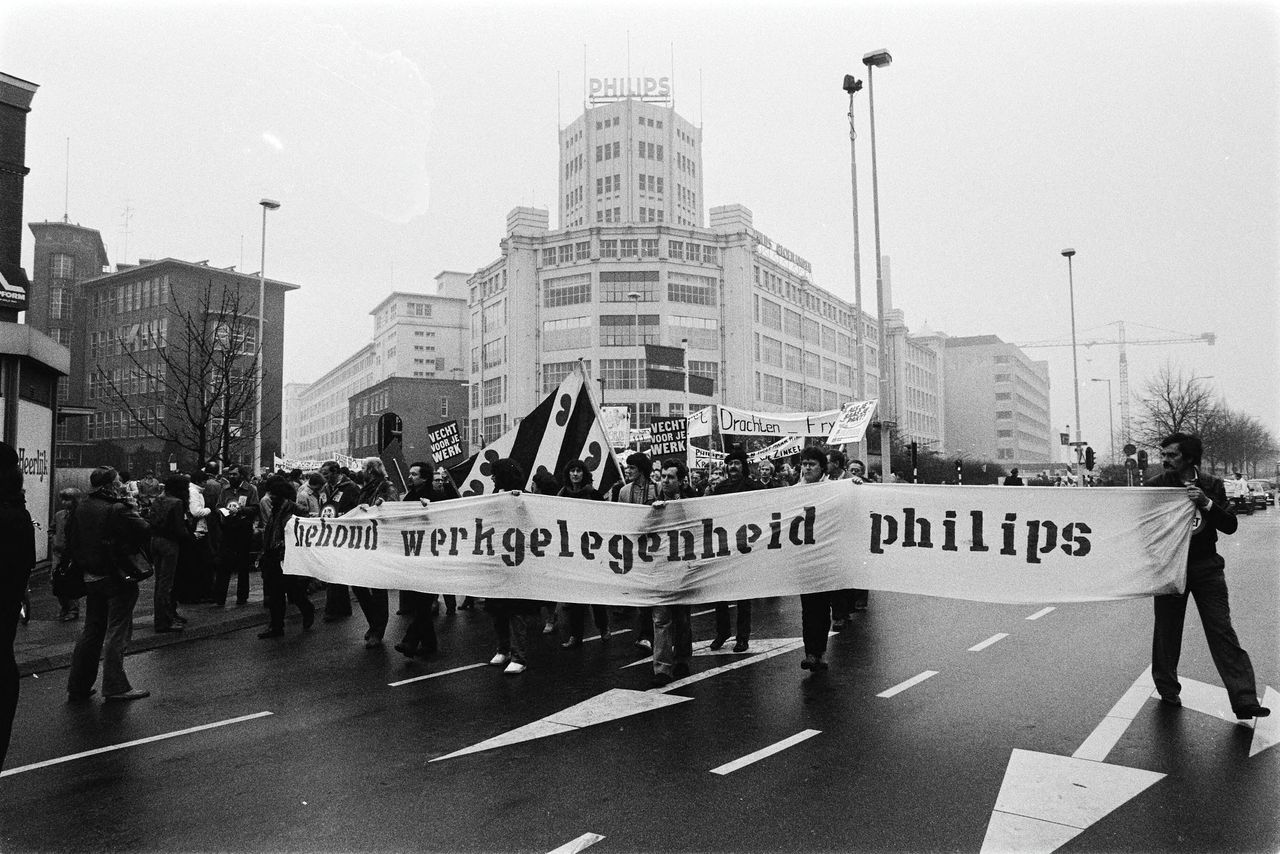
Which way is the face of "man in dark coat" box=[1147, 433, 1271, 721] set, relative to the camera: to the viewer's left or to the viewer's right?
to the viewer's left

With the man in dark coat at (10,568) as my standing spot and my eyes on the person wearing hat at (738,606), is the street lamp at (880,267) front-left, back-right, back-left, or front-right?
front-left

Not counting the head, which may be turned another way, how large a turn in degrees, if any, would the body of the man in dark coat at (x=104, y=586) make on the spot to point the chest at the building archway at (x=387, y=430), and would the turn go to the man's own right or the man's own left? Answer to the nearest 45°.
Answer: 0° — they already face it

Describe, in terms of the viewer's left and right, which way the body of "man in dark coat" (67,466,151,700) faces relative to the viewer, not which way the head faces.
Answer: facing away from the viewer and to the right of the viewer

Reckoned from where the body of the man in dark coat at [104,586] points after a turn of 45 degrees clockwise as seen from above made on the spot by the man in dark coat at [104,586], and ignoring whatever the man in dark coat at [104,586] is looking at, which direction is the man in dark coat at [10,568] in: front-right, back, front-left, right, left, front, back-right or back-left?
right

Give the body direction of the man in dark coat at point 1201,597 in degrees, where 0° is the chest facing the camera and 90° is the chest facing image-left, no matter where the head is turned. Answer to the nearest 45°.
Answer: approximately 45°

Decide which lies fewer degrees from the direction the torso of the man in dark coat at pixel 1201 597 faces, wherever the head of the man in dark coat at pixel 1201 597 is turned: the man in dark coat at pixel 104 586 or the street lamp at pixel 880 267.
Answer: the man in dark coat

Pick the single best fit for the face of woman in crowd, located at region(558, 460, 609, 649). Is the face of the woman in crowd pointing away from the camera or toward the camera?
toward the camera

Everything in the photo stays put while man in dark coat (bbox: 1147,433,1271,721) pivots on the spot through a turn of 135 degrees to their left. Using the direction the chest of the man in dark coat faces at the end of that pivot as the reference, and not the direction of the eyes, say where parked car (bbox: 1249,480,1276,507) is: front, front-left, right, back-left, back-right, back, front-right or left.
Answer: left

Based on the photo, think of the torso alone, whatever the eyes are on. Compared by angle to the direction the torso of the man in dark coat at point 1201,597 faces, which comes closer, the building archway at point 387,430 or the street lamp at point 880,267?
the building archway

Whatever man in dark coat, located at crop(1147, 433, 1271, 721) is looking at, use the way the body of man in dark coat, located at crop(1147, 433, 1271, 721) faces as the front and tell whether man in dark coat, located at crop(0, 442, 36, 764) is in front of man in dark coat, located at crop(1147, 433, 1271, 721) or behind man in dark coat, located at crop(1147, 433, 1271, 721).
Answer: in front

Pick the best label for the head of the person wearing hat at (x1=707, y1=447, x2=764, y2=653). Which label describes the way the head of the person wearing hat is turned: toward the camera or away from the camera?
toward the camera

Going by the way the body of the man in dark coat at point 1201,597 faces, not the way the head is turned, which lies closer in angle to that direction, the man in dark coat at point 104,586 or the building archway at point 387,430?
the man in dark coat

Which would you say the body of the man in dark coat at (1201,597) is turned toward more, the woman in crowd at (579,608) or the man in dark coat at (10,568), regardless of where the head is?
the man in dark coat
